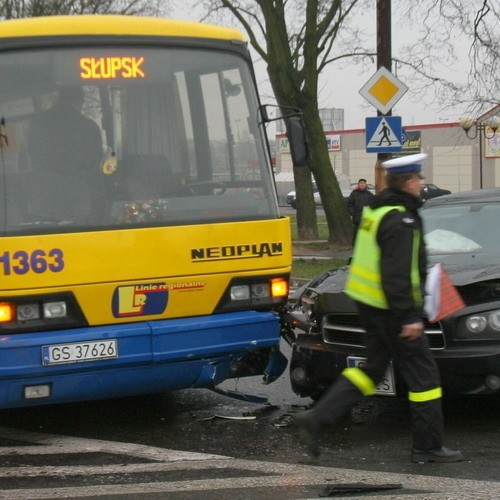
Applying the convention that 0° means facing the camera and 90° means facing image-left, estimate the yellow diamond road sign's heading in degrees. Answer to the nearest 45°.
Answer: approximately 0°

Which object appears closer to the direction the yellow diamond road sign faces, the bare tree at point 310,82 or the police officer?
the police officer

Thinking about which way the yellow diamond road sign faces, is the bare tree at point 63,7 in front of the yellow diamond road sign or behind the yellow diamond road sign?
behind

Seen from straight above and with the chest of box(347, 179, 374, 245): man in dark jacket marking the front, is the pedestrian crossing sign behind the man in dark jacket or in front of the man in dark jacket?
in front

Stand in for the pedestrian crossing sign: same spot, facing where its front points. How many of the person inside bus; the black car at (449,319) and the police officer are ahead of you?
3
